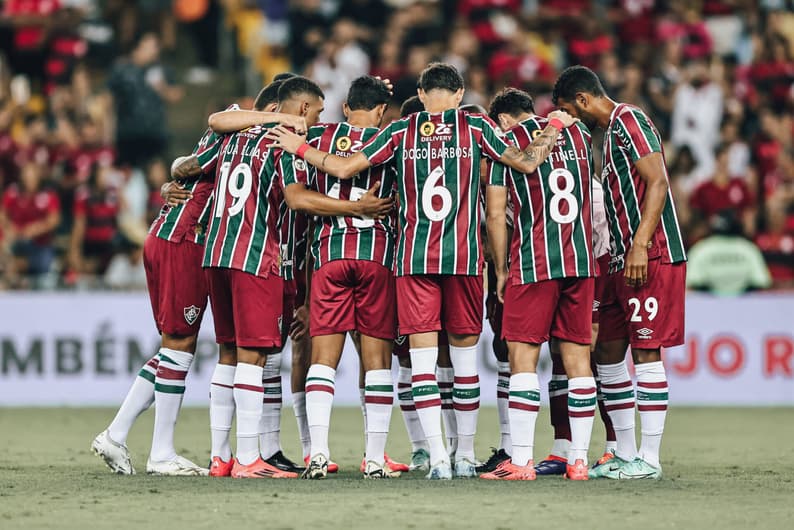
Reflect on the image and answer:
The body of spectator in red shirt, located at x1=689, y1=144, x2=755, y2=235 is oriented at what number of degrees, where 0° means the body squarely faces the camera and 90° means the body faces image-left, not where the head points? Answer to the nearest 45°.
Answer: approximately 0°

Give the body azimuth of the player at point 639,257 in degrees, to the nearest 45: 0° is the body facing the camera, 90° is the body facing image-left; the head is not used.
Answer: approximately 90°

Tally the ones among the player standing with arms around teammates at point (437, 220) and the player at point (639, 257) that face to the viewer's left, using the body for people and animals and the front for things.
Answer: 1

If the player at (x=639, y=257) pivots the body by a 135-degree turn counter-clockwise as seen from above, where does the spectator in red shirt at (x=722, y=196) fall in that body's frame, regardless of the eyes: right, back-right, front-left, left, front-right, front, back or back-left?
back-left

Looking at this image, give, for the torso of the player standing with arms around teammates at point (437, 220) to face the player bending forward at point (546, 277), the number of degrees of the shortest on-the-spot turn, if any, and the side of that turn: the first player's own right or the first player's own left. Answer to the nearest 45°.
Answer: approximately 90° to the first player's own right

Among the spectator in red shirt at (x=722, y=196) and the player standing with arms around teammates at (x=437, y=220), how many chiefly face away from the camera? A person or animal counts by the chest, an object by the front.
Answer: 1

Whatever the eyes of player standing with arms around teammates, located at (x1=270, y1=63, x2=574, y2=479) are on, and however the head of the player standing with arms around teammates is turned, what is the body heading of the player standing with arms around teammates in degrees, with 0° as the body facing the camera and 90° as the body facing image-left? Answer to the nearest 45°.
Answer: approximately 180°

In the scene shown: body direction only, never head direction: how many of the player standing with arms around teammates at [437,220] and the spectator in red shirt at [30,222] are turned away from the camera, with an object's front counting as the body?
1

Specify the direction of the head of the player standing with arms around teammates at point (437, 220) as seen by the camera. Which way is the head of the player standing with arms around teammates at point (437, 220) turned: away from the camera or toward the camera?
away from the camera

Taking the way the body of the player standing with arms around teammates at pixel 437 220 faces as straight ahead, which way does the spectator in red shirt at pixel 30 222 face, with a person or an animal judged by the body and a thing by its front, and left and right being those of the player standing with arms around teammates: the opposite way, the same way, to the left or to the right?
the opposite way
